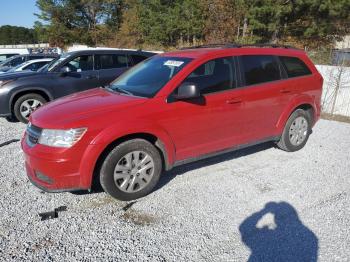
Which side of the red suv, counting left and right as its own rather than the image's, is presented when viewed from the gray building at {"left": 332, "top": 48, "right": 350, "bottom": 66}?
back

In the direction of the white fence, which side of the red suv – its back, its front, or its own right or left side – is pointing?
back

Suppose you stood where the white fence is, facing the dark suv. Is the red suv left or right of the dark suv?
left

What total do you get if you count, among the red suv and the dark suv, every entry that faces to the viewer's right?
0

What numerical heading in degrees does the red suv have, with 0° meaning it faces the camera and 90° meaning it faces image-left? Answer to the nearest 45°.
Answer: approximately 45°

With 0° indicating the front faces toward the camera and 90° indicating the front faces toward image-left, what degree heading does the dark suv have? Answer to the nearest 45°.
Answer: approximately 90°

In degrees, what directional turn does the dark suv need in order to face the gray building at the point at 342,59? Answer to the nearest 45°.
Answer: approximately 180°

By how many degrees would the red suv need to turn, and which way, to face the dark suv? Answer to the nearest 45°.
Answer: approximately 90° to its right

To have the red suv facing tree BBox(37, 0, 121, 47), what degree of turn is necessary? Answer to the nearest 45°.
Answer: approximately 135° to its right

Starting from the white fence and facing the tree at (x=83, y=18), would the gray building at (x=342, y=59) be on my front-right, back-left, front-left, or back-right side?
front-right

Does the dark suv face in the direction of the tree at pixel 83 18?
no
